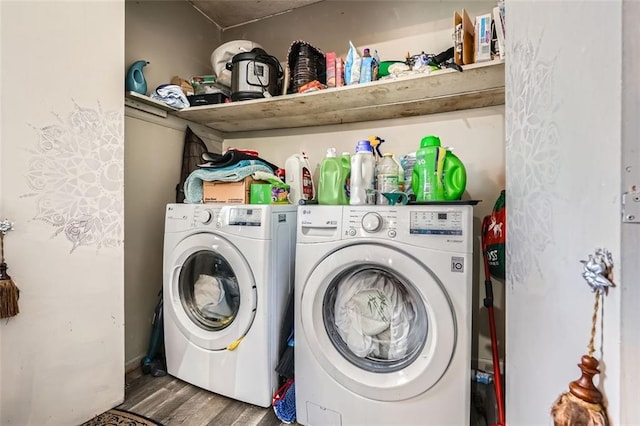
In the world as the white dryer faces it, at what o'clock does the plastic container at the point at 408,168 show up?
The plastic container is roughly at 8 o'clock from the white dryer.

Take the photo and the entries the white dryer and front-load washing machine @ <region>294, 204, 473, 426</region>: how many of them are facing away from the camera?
0

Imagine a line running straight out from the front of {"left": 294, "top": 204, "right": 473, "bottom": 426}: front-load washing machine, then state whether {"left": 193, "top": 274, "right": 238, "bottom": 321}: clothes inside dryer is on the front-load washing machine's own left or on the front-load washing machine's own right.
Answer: on the front-load washing machine's own right

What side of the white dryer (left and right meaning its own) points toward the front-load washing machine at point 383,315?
left

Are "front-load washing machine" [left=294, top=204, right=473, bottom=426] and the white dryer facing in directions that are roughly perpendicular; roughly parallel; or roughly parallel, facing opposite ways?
roughly parallel

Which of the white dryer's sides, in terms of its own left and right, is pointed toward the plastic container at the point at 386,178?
left

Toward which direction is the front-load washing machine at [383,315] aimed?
toward the camera
